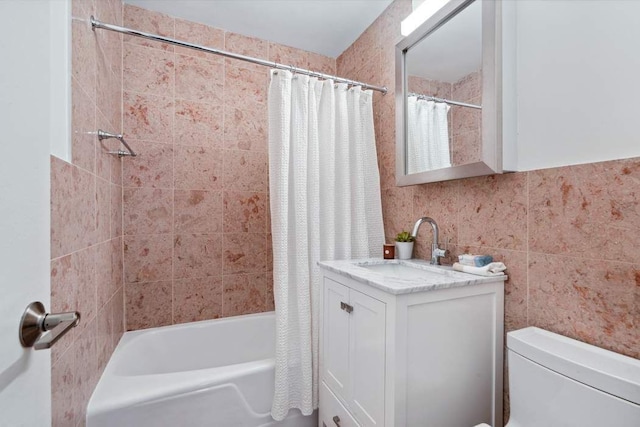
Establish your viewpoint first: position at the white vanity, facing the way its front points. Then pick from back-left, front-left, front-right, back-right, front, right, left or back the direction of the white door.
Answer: front

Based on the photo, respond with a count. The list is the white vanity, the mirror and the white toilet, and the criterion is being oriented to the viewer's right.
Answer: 0

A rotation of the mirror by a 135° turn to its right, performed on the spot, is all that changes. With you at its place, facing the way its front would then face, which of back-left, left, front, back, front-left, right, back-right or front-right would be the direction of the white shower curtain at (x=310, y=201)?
left

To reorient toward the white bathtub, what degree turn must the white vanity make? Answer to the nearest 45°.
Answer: approximately 45° to its right

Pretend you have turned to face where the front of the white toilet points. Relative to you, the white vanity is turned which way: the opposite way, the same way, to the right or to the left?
the same way

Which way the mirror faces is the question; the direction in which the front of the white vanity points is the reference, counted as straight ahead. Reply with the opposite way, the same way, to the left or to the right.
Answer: the same way

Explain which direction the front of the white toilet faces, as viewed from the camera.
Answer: facing the viewer and to the left of the viewer
